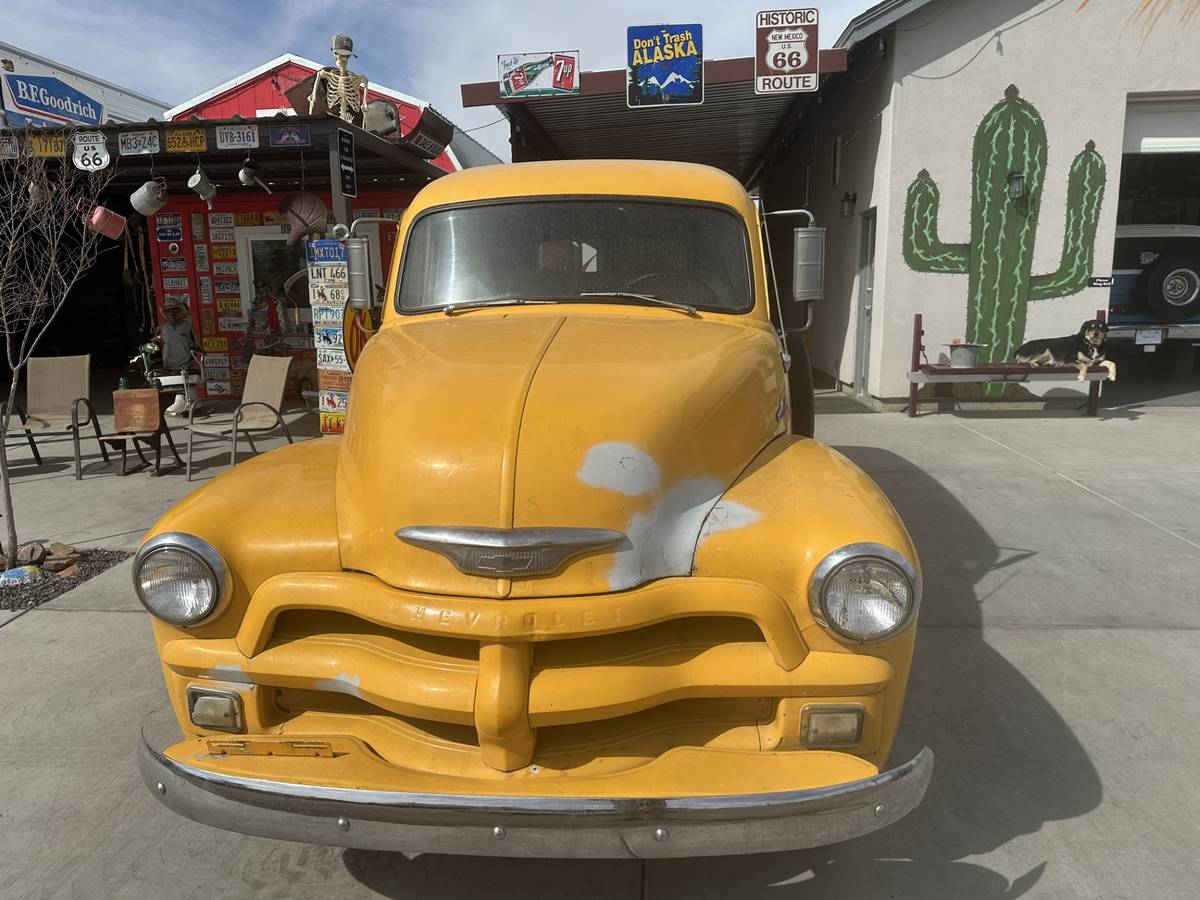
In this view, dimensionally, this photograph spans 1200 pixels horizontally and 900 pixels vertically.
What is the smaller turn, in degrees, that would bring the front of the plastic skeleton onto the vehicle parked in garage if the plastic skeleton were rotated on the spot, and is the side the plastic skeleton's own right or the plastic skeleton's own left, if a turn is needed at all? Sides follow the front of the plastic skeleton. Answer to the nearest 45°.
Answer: approximately 90° to the plastic skeleton's own left

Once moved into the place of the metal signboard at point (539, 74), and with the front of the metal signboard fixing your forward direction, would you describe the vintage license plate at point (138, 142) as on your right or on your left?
on your right

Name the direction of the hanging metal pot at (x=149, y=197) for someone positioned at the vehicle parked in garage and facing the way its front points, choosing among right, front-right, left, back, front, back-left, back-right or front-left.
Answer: back-left

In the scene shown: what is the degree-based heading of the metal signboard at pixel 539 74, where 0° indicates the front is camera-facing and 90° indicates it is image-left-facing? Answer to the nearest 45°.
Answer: approximately 0°

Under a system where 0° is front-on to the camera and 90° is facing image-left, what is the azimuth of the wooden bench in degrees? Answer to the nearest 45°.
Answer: approximately 0°

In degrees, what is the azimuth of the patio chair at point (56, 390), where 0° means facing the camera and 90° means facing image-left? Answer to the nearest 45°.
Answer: approximately 45°

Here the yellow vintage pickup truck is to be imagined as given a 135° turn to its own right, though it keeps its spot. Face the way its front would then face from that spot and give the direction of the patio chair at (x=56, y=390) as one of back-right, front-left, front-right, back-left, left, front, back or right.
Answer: front

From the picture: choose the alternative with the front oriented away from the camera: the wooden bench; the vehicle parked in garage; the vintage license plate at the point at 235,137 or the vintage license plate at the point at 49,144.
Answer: the vehicle parked in garage

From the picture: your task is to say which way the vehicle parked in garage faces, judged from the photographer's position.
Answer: facing away from the viewer
